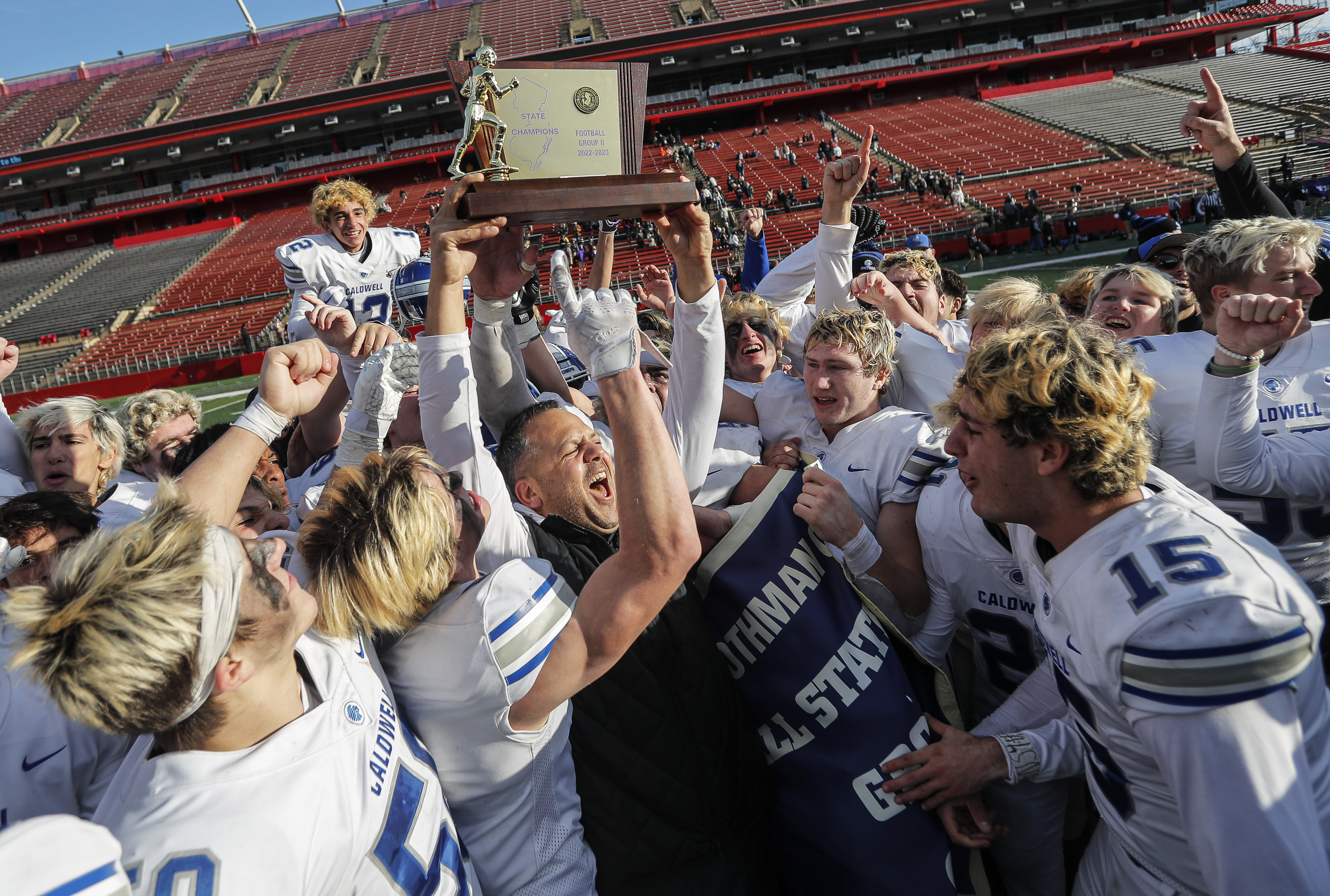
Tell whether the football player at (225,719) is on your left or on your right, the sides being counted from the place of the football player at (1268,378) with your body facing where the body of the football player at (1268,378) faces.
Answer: on your right

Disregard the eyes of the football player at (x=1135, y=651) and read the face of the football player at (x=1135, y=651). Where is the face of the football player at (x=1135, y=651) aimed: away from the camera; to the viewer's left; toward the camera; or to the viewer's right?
to the viewer's left

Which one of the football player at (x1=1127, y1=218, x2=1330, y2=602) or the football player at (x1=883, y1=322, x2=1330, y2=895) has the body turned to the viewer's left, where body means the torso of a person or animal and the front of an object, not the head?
the football player at (x1=883, y1=322, x2=1330, y2=895)

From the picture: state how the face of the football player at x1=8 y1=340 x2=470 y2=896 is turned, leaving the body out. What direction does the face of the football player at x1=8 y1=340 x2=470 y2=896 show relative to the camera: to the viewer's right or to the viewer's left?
to the viewer's right

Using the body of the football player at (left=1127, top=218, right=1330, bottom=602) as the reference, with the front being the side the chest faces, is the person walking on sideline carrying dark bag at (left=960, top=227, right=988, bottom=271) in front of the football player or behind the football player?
behind

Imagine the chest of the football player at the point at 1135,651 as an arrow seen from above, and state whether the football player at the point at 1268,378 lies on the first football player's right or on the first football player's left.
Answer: on the first football player's right

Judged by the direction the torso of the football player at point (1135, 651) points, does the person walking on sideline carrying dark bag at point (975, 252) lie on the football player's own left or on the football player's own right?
on the football player's own right

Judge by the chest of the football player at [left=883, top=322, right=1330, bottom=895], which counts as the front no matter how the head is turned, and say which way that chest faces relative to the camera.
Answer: to the viewer's left

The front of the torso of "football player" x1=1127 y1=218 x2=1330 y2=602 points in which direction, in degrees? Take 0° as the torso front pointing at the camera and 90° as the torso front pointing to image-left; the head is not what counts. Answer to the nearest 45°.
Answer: approximately 315°

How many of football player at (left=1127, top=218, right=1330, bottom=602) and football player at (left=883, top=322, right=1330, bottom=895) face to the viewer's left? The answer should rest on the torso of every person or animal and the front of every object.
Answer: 1

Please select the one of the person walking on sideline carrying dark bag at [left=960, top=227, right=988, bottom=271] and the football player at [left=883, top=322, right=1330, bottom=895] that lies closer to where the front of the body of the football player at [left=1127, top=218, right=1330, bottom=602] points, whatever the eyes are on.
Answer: the football player
